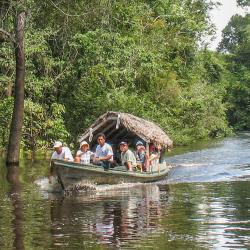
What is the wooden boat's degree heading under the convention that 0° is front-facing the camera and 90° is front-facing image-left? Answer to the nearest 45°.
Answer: approximately 45°

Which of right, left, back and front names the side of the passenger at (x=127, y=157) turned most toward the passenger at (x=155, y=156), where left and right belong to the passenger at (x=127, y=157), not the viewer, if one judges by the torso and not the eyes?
back

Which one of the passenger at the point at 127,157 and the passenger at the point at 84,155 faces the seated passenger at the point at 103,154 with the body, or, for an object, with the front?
the passenger at the point at 127,157

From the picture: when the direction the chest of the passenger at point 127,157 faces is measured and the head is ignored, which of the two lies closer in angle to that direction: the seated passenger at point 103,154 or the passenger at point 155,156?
the seated passenger

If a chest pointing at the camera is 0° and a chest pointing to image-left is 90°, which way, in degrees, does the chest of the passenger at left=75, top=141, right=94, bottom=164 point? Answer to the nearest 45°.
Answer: approximately 0°

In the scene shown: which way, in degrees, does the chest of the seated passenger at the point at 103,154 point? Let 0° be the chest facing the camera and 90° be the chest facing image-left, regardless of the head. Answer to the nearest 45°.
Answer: approximately 45°
